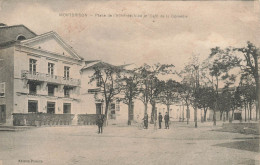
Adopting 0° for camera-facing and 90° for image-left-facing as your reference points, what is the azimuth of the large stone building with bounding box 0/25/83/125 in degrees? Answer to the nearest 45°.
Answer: approximately 315°
